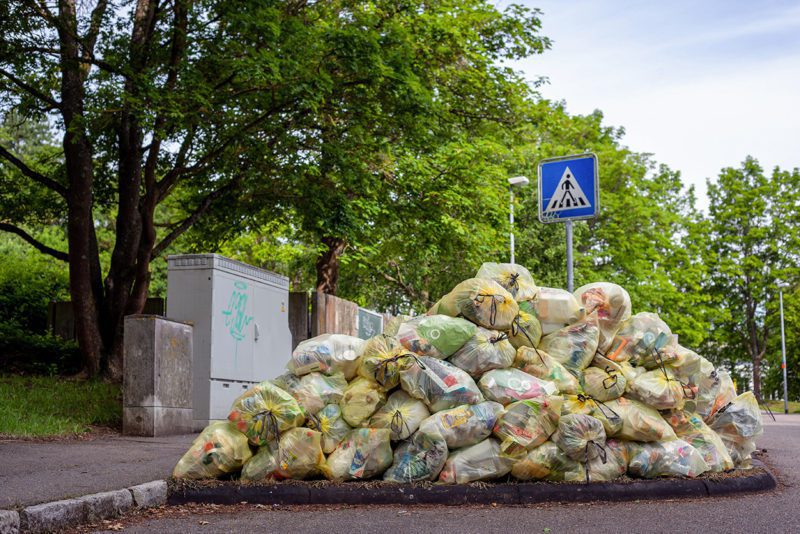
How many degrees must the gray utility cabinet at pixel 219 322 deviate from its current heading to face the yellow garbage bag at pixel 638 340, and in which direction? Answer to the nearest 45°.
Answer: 0° — it already faces it

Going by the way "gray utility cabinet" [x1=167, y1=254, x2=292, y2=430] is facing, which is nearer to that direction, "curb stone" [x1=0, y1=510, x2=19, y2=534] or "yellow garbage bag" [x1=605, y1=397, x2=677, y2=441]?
the yellow garbage bag

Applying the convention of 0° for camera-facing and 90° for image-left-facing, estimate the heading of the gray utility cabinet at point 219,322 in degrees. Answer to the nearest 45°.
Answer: approximately 315°

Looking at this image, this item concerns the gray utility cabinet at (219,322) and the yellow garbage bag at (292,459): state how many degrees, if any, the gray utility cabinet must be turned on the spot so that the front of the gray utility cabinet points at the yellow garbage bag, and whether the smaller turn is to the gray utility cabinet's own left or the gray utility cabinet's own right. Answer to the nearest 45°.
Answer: approximately 45° to the gray utility cabinet's own right
